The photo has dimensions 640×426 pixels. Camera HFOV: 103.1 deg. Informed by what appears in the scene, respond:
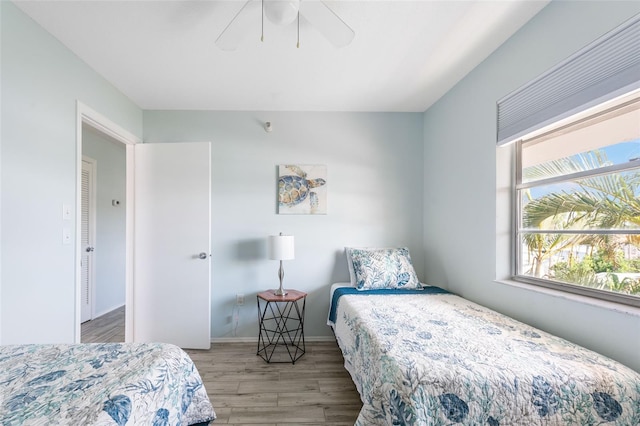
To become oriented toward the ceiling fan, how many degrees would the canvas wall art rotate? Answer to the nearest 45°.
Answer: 0° — it already faces it

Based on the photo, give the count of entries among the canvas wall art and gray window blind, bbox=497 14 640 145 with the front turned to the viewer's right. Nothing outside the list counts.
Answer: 0

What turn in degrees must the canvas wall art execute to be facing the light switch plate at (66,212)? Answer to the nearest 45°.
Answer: approximately 45° to its right

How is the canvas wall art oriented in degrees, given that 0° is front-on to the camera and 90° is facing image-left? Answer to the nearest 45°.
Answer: approximately 0°

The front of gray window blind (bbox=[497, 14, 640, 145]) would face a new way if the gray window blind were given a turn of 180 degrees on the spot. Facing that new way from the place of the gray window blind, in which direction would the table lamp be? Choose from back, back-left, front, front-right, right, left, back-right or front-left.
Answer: back-left

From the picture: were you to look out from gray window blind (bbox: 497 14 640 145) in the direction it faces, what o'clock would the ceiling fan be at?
The ceiling fan is roughly at 12 o'clock from the gray window blind.

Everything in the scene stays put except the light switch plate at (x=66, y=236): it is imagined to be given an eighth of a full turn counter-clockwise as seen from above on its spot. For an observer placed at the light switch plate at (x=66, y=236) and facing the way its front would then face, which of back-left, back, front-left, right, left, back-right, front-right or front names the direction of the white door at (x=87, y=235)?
left

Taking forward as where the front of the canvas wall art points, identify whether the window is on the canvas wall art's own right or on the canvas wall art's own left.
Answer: on the canvas wall art's own left

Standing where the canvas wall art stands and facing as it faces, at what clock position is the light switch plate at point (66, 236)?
The light switch plate is roughly at 2 o'clock from the canvas wall art.

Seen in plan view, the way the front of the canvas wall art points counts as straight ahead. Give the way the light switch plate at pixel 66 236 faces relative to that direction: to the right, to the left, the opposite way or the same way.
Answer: to the left

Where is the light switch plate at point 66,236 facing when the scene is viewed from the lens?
facing the viewer and to the right of the viewer

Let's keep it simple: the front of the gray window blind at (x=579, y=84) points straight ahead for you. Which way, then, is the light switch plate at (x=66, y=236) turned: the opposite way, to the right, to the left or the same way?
the opposite way

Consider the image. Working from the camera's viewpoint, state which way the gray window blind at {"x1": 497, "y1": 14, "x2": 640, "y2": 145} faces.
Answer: facing the viewer and to the left of the viewer

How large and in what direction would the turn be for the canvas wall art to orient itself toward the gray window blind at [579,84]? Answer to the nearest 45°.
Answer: approximately 45° to its left

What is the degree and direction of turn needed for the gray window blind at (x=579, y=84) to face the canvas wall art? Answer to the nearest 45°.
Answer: approximately 45° to its right

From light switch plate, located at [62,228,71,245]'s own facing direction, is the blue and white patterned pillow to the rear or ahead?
ahead

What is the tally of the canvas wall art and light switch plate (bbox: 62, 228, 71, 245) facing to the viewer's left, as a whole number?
0
